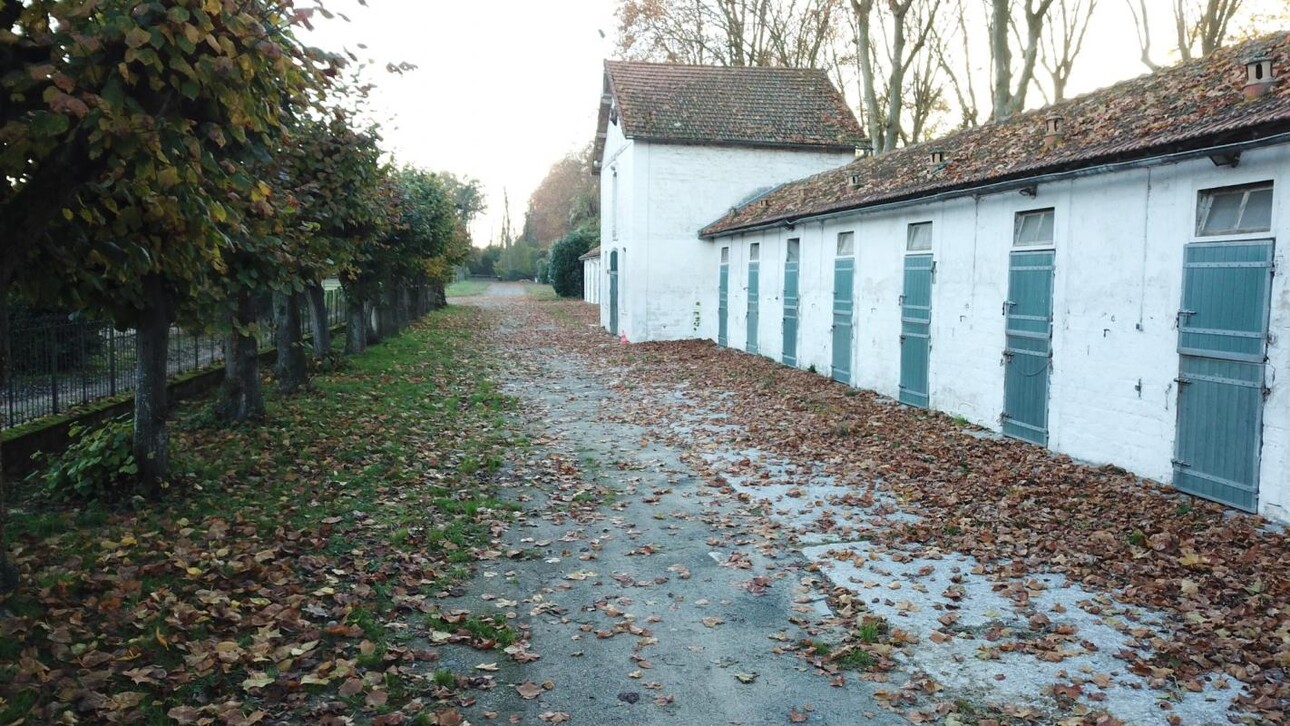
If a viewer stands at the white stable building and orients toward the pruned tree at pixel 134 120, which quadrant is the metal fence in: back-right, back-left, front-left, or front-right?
front-right

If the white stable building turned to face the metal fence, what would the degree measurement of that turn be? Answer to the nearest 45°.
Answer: approximately 45° to its right

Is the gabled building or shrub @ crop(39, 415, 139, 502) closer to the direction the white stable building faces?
the shrub

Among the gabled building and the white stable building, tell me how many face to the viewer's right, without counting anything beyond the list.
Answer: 0

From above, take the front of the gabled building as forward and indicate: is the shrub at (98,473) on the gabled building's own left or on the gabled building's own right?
on the gabled building's own left

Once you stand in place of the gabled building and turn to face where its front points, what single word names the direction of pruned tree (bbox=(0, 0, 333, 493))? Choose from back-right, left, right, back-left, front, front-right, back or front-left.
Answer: left

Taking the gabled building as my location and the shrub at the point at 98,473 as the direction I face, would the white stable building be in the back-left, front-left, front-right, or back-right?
front-left

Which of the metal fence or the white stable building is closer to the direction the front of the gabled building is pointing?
the metal fence

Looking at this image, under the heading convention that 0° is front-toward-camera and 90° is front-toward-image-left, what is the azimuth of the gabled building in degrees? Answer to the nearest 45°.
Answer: approximately 90°

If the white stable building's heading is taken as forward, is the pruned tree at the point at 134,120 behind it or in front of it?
in front

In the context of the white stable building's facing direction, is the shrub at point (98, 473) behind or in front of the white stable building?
in front

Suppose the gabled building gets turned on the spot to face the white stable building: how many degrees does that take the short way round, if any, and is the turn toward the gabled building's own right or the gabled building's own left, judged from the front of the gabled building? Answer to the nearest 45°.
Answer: approximately 90° to the gabled building's own left

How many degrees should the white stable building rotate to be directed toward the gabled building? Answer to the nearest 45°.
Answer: approximately 90° to its right

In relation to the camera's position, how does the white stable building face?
facing the viewer and to the left of the viewer
